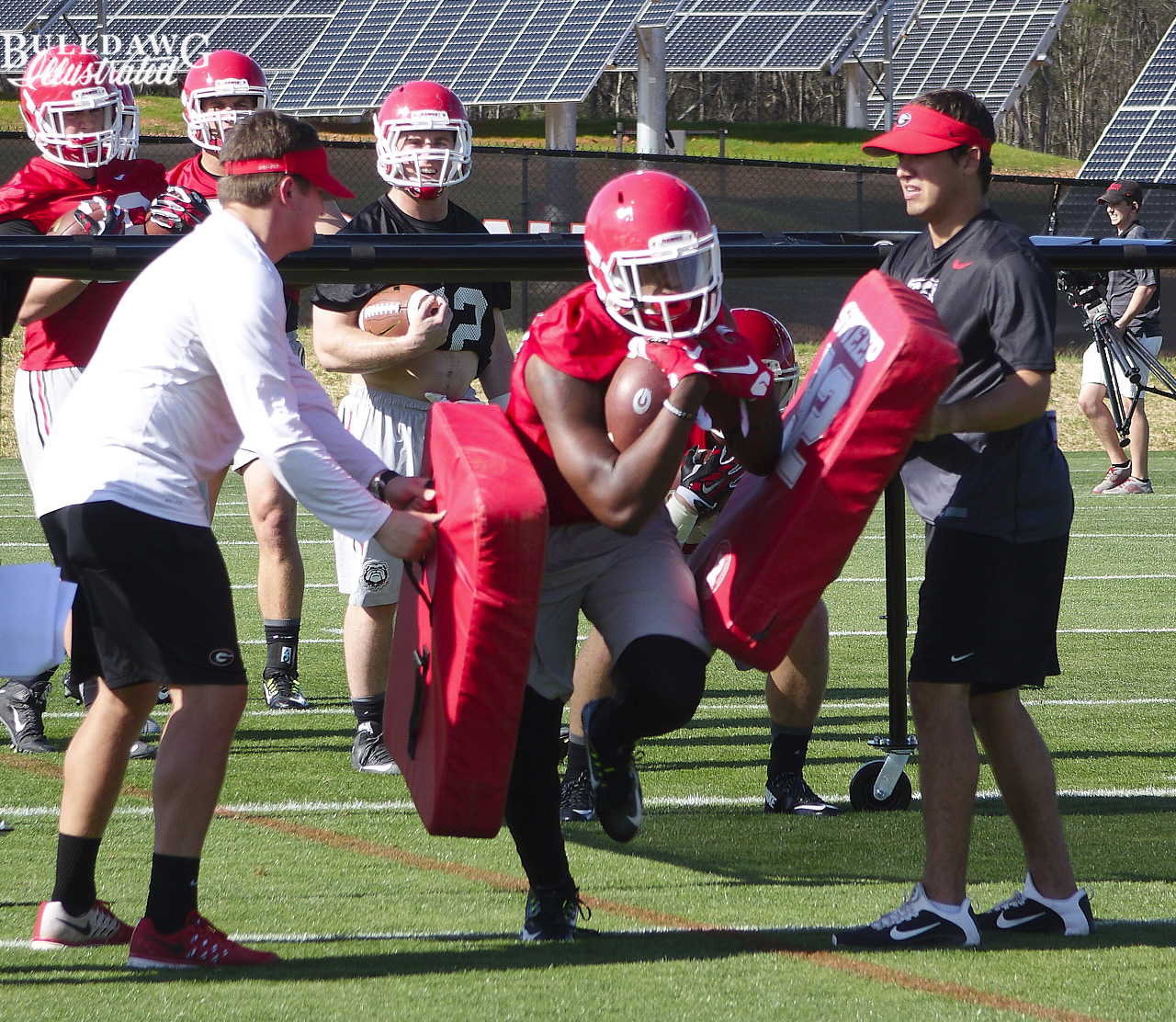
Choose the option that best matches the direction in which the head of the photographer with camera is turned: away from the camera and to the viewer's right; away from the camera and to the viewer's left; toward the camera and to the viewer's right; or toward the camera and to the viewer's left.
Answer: toward the camera and to the viewer's left

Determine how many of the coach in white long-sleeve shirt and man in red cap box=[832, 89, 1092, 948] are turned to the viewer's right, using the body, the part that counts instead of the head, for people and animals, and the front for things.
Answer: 1

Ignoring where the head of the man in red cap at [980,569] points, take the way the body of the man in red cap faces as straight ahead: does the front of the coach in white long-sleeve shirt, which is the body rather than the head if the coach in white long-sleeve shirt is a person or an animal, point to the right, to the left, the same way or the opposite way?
the opposite way

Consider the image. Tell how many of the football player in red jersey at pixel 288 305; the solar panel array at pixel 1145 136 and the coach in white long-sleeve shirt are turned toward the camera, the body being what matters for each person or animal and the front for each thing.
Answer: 2

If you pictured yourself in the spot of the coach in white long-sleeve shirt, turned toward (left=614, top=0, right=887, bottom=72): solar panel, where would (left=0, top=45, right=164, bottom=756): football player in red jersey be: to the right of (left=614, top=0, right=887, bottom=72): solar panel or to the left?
left

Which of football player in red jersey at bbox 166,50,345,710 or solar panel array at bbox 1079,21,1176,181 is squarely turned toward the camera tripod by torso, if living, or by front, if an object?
the solar panel array

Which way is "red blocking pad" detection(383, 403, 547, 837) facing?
to the viewer's right

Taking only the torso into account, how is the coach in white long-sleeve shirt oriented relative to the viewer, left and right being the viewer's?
facing to the right of the viewer

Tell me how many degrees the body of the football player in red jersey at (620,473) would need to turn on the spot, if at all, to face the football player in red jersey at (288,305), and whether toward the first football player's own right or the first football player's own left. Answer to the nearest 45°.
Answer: approximately 180°

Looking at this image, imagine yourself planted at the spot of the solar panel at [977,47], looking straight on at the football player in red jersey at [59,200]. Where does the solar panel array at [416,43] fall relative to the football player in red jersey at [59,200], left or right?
right

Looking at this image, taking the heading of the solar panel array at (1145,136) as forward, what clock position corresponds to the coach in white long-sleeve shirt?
The coach in white long-sleeve shirt is roughly at 12 o'clock from the solar panel array.
